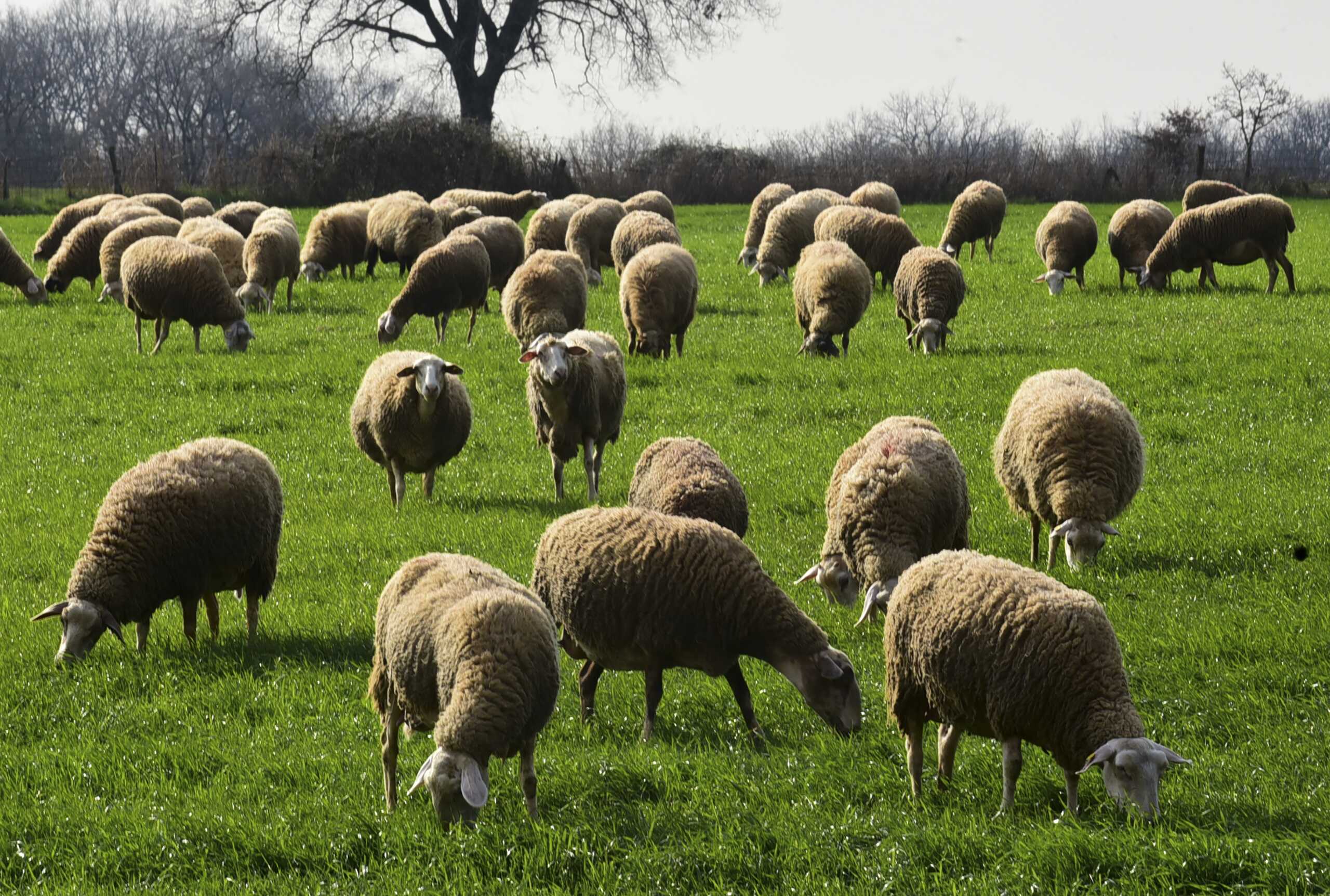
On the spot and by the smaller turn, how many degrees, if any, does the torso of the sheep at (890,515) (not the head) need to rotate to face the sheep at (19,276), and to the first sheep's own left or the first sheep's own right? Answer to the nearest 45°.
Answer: approximately 90° to the first sheep's own right

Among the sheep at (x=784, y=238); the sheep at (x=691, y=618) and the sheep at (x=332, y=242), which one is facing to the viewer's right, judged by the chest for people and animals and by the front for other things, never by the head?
the sheep at (x=691, y=618)

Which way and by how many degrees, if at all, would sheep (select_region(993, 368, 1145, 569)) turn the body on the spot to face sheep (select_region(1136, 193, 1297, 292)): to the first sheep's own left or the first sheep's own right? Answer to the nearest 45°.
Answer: approximately 180°

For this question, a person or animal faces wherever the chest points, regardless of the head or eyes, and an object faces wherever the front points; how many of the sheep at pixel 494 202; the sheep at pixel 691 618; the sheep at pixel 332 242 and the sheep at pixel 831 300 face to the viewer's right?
2

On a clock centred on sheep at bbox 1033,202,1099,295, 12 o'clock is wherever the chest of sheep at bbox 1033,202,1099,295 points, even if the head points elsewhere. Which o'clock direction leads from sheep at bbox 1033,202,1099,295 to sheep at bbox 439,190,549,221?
sheep at bbox 439,190,549,221 is roughly at 4 o'clock from sheep at bbox 1033,202,1099,295.

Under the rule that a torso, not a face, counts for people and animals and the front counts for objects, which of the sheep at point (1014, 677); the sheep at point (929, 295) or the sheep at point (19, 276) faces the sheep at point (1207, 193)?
the sheep at point (19, 276)

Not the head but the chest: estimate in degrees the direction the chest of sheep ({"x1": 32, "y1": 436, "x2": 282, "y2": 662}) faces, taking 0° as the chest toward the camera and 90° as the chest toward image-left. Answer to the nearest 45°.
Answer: approximately 45°

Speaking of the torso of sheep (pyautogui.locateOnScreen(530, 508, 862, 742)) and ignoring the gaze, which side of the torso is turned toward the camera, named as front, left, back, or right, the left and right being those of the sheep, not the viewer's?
right

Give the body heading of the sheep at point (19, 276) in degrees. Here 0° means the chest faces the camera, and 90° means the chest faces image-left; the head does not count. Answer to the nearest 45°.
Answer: approximately 270°

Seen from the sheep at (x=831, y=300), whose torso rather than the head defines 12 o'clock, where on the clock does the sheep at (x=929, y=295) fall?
the sheep at (x=929, y=295) is roughly at 8 o'clock from the sheep at (x=831, y=300).
